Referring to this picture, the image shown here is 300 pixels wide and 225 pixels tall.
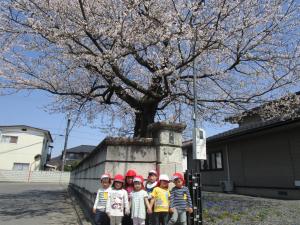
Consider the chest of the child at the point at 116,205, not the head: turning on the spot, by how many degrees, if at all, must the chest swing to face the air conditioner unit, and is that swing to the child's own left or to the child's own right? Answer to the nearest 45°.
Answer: approximately 135° to the child's own left

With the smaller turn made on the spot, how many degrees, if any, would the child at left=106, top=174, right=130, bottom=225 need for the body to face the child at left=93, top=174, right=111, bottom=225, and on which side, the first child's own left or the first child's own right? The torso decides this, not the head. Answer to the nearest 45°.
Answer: approximately 135° to the first child's own right

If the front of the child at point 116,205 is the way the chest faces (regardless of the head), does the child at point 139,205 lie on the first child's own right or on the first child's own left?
on the first child's own left

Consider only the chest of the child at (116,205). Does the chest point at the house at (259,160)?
no

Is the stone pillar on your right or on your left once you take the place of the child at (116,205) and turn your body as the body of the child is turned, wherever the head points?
on your left

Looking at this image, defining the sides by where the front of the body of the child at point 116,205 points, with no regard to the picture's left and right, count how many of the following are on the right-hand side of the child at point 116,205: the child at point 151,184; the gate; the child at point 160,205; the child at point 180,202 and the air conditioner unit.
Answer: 0

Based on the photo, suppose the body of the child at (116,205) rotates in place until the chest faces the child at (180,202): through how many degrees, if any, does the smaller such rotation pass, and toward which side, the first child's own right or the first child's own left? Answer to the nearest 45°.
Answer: approximately 90° to the first child's own left

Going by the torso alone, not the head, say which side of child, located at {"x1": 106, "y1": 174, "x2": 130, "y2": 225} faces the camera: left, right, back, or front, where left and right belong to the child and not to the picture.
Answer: front

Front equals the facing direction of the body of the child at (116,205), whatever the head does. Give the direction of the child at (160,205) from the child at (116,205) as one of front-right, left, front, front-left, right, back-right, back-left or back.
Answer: left

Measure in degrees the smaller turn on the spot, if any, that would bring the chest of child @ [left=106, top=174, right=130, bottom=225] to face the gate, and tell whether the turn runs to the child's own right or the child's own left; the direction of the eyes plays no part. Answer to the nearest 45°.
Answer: approximately 90° to the child's own left

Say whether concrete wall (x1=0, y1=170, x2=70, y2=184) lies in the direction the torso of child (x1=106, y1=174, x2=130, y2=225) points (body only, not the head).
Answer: no

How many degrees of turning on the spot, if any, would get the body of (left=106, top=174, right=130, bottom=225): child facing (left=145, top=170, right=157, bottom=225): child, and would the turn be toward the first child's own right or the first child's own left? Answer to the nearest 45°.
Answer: approximately 90° to the first child's own left
